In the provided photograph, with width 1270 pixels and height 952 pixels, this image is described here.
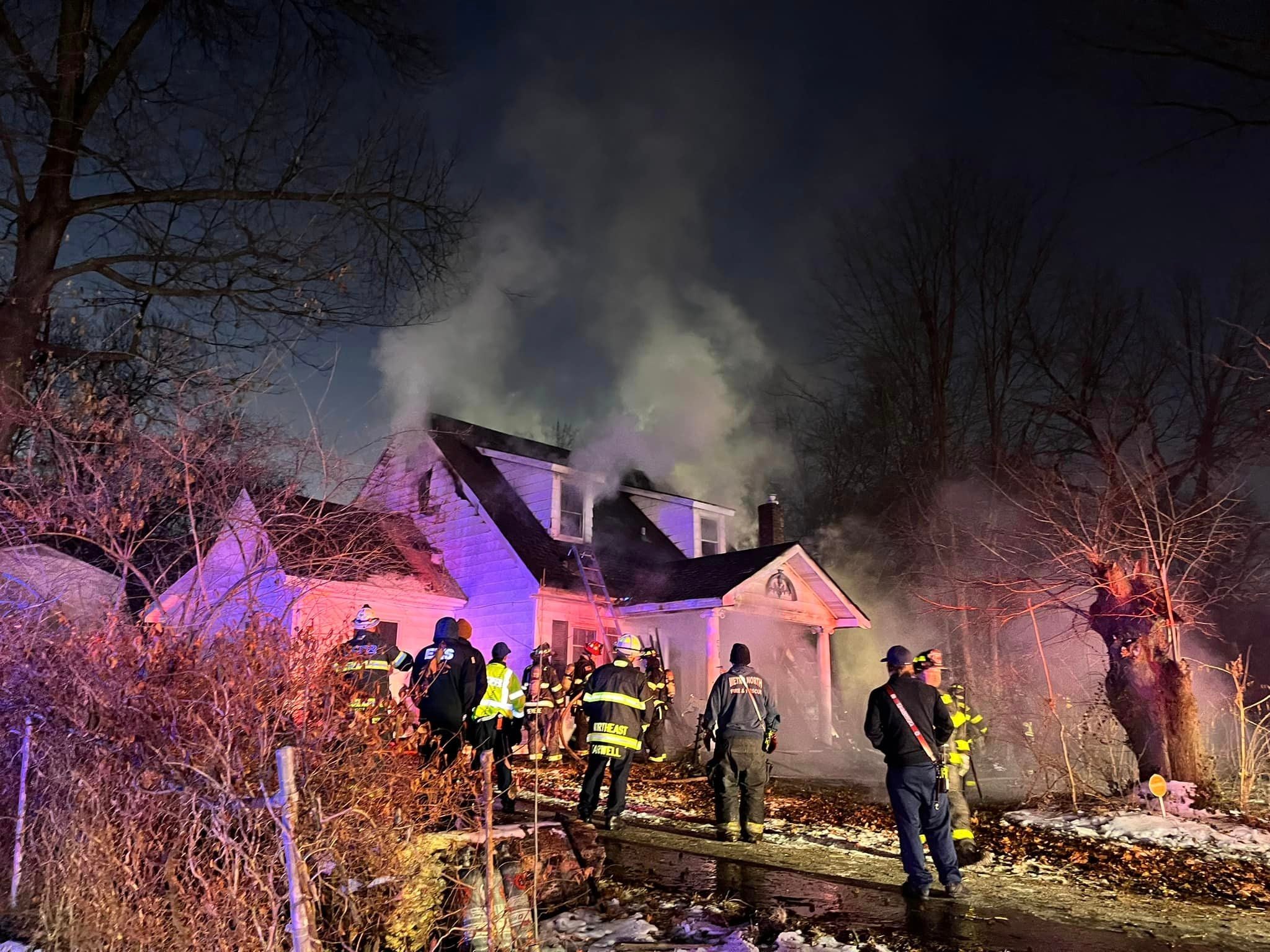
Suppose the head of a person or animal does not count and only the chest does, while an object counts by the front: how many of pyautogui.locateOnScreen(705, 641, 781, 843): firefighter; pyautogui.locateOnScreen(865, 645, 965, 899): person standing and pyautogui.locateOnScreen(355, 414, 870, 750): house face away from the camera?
2

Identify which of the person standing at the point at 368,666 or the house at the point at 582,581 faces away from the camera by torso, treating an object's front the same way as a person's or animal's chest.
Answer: the person standing

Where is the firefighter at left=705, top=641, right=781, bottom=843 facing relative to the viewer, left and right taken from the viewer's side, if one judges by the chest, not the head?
facing away from the viewer

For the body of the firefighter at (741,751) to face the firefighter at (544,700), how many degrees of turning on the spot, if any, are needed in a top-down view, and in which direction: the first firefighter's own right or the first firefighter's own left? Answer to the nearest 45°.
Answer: approximately 45° to the first firefighter's own left

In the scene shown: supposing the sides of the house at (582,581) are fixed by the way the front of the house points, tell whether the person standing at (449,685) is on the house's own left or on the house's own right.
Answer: on the house's own right

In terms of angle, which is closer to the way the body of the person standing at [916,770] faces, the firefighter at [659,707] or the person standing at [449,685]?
the firefighter

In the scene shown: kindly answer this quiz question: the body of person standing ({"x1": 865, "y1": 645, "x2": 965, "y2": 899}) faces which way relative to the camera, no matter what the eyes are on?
away from the camera

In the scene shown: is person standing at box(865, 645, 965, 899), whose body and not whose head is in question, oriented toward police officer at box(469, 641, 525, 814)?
no

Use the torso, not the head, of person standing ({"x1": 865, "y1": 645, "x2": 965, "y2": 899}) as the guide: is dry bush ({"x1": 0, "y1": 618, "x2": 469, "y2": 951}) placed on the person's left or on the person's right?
on the person's left

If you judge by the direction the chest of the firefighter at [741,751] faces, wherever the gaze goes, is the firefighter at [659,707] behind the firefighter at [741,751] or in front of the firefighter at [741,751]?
in front

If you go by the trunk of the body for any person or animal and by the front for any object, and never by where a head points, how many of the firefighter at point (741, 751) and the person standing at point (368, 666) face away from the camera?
2

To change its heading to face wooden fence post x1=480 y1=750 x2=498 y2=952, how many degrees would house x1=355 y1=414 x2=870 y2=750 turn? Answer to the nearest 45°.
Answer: approximately 45° to its right

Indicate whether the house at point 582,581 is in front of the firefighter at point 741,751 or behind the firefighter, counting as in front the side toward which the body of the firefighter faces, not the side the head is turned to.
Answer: in front

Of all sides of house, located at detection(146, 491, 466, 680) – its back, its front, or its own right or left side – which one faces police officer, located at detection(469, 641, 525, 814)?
front

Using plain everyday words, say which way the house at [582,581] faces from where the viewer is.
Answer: facing the viewer and to the right of the viewer
